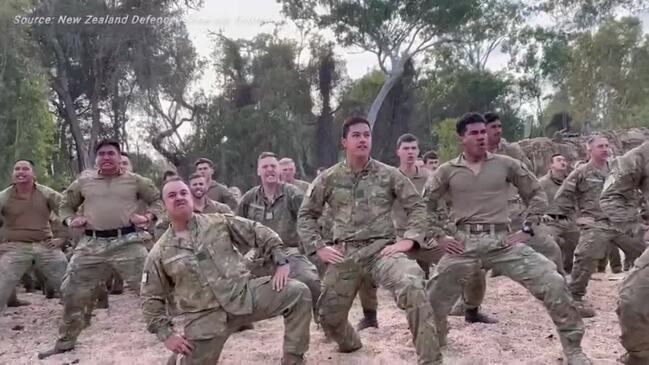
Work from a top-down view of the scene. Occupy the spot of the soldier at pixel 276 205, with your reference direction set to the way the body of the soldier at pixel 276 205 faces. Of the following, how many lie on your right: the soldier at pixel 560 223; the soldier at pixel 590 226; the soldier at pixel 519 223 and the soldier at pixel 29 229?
1

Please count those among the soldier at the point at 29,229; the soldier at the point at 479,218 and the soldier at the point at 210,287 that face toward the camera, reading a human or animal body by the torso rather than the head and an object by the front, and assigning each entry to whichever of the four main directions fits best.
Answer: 3

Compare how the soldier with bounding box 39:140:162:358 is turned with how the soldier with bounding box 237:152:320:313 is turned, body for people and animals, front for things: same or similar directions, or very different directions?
same or similar directions

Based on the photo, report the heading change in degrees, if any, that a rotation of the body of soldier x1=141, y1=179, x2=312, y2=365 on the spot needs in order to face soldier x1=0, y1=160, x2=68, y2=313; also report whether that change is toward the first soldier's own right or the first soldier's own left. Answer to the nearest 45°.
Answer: approximately 135° to the first soldier's own right

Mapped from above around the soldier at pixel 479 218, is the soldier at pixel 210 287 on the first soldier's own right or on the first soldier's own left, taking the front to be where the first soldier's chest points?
on the first soldier's own right

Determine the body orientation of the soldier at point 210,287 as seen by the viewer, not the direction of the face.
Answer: toward the camera

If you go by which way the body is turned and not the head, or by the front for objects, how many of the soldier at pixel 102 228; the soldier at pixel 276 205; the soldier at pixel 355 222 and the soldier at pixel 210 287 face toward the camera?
4

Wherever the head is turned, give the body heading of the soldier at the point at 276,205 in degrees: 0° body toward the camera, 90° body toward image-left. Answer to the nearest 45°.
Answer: approximately 0°

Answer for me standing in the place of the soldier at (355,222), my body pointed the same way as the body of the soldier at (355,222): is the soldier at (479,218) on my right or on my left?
on my left

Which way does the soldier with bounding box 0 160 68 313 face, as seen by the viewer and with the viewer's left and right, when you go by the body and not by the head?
facing the viewer
